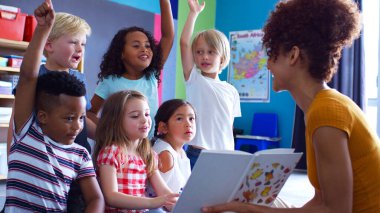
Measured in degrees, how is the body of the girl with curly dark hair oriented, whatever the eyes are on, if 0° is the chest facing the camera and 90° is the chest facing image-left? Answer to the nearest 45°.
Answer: approximately 315°

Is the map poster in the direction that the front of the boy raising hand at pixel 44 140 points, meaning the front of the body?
no

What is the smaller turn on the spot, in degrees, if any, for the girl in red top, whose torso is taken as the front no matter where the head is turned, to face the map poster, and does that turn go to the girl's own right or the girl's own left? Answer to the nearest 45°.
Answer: approximately 135° to the girl's own left

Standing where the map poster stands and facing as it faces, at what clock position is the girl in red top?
The girl in red top is roughly at 12 o'clock from the map poster.

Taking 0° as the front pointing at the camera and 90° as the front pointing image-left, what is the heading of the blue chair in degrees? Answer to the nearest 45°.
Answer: approximately 45°

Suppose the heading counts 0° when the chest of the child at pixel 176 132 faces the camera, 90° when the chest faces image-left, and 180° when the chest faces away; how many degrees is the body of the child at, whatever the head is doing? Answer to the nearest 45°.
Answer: approximately 315°

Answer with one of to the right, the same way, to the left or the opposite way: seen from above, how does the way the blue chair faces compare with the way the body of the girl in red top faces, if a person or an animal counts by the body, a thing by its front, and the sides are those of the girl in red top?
to the right

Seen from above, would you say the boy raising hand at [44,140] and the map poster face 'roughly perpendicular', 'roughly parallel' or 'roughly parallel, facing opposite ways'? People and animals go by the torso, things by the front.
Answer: roughly perpendicular

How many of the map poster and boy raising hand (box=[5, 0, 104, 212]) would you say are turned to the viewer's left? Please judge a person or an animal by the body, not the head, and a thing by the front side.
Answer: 0

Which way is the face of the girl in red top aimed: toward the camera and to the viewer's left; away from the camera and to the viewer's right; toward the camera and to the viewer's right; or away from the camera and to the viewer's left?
toward the camera and to the viewer's right

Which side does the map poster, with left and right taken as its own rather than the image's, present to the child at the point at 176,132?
front

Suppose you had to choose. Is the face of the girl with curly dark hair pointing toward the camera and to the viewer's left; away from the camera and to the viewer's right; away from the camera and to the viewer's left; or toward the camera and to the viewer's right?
toward the camera and to the viewer's right

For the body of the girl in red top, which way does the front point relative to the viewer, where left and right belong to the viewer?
facing the viewer and to the right of the viewer

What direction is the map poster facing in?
toward the camera

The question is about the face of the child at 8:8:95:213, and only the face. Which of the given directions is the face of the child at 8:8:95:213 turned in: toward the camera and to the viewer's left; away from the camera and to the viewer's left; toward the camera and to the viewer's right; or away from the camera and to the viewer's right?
toward the camera and to the viewer's right

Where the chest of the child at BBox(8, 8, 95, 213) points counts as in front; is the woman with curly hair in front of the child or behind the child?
in front
